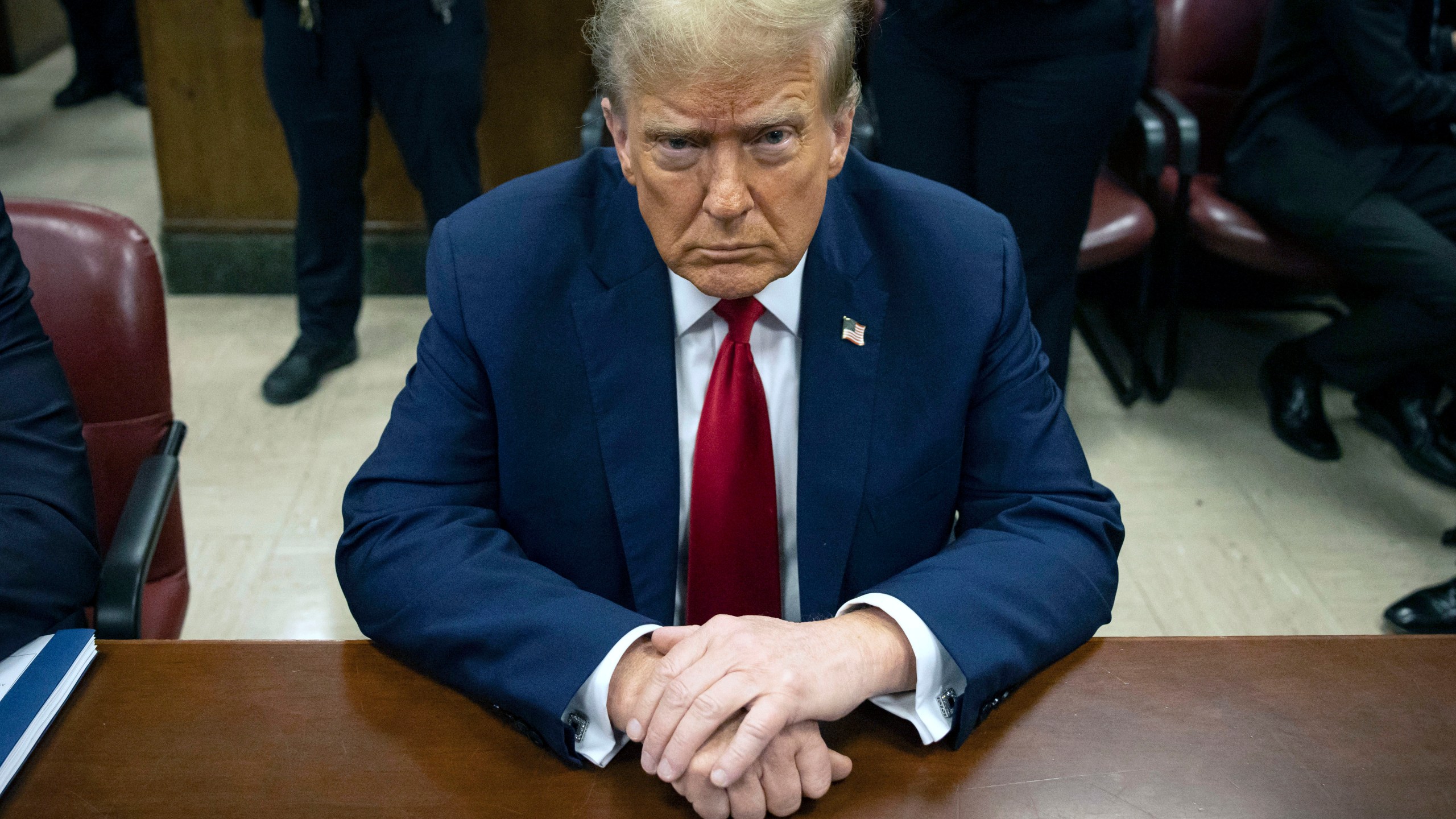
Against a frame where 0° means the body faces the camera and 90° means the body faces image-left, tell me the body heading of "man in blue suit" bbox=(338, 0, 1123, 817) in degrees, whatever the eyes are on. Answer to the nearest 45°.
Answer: approximately 0°

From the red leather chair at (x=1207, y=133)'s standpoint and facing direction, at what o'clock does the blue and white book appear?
The blue and white book is roughly at 2 o'clock from the red leather chair.

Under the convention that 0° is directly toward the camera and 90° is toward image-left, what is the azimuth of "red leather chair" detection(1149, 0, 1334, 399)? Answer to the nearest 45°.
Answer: approximately 315°

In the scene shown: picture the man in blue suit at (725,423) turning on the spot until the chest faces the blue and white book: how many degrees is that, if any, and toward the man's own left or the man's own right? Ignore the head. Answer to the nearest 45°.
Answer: approximately 45° to the man's own right

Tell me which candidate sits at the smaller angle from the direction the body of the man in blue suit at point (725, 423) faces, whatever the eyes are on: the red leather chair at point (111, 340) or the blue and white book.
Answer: the blue and white book

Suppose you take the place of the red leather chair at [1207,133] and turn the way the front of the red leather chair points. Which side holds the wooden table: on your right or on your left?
on your right

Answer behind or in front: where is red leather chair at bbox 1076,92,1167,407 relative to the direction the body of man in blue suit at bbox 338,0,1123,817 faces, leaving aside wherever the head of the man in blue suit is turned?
behind
